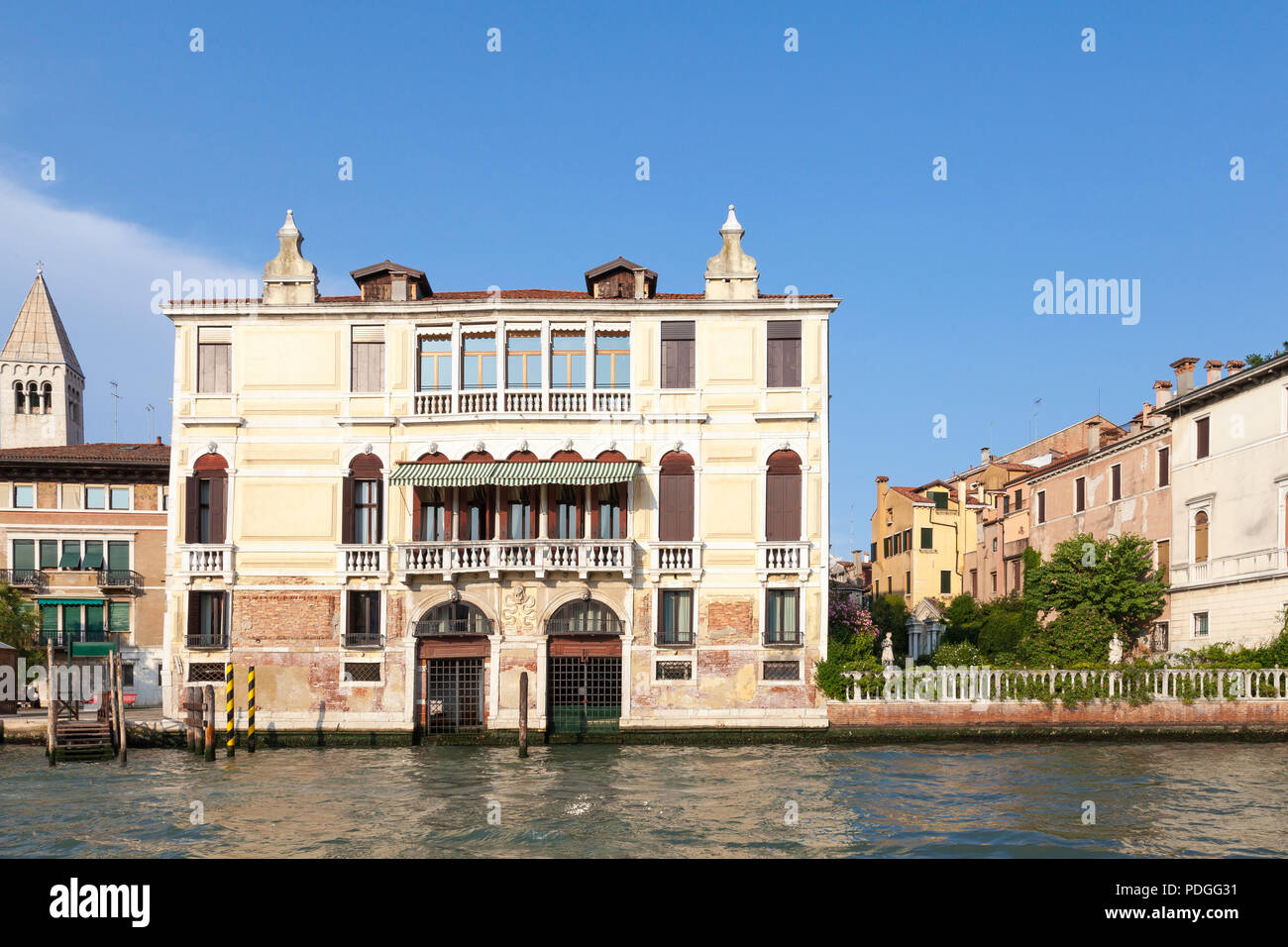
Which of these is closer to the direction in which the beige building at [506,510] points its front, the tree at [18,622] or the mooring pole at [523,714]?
the mooring pole

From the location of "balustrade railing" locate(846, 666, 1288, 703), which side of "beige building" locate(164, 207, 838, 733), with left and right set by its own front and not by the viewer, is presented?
left

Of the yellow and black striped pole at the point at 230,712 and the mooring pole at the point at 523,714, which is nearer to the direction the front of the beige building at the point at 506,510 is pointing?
the mooring pole

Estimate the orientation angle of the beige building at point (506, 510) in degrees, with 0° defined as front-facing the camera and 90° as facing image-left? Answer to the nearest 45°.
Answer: approximately 0°

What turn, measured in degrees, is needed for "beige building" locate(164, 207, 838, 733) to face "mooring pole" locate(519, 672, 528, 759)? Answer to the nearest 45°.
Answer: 0° — it already faces it
